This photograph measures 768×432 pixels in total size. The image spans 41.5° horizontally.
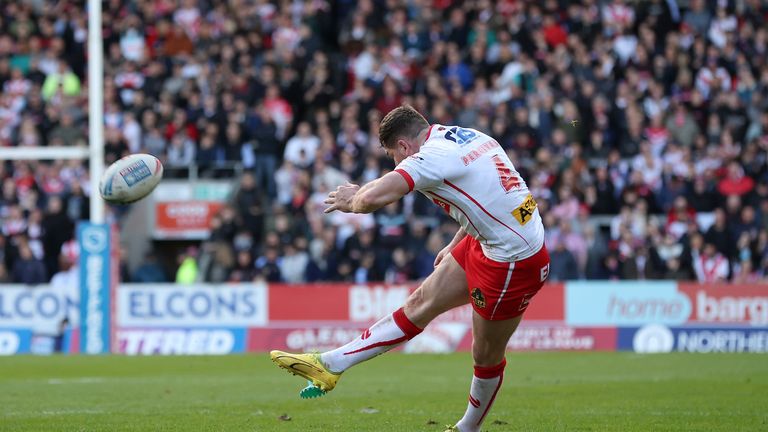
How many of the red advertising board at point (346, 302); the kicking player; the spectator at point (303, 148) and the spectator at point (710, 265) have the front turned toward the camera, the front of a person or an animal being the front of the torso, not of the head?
3

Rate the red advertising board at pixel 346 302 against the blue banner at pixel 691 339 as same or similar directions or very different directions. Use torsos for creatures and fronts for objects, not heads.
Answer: same or similar directions

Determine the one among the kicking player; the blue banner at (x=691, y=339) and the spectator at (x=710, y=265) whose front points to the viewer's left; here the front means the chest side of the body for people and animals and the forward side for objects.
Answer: the kicking player

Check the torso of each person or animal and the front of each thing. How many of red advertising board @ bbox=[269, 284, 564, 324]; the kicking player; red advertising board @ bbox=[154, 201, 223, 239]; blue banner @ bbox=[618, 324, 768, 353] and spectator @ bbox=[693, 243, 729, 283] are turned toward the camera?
4

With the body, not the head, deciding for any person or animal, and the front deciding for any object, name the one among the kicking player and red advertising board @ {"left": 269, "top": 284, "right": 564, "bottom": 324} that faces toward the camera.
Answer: the red advertising board

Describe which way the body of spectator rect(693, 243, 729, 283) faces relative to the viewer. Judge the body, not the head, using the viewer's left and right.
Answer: facing the viewer

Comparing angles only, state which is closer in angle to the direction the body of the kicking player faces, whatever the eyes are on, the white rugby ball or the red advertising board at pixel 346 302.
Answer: the white rugby ball

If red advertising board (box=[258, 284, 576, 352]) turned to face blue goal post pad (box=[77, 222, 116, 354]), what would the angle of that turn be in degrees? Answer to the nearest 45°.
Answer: approximately 90° to its right

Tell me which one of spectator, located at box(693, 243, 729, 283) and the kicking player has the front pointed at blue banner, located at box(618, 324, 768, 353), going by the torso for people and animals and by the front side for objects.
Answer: the spectator

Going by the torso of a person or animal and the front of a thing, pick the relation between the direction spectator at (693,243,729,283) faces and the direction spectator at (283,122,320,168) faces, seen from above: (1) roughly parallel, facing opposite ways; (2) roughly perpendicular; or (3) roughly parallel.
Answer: roughly parallel

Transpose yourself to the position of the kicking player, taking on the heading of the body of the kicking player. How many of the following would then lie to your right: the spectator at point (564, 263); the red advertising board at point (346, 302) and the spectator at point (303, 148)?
3

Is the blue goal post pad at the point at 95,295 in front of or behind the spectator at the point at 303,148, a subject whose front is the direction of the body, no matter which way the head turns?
in front

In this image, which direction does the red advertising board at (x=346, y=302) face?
toward the camera

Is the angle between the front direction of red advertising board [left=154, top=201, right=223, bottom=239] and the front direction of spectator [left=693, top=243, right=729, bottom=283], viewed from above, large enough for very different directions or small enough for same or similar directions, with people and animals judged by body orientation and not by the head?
same or similar directions

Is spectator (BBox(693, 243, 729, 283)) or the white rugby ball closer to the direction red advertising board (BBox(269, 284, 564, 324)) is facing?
the white rugby ball

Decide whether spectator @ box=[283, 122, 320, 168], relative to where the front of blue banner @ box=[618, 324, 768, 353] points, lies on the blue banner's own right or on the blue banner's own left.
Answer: on the blue banner's own right

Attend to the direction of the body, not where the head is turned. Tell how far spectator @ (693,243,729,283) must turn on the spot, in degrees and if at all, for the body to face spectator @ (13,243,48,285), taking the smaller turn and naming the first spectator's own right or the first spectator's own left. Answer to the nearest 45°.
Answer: approximately 90° to the first spectator's own right

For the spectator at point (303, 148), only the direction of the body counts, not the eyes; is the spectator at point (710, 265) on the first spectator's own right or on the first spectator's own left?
on the first spectator's own left

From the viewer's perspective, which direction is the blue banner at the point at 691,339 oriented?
toward the camera

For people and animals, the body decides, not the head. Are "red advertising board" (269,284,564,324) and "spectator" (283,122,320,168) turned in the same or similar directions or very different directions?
same or similar directions

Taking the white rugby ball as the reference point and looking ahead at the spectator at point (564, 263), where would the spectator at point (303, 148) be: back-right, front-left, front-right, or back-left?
front-left
